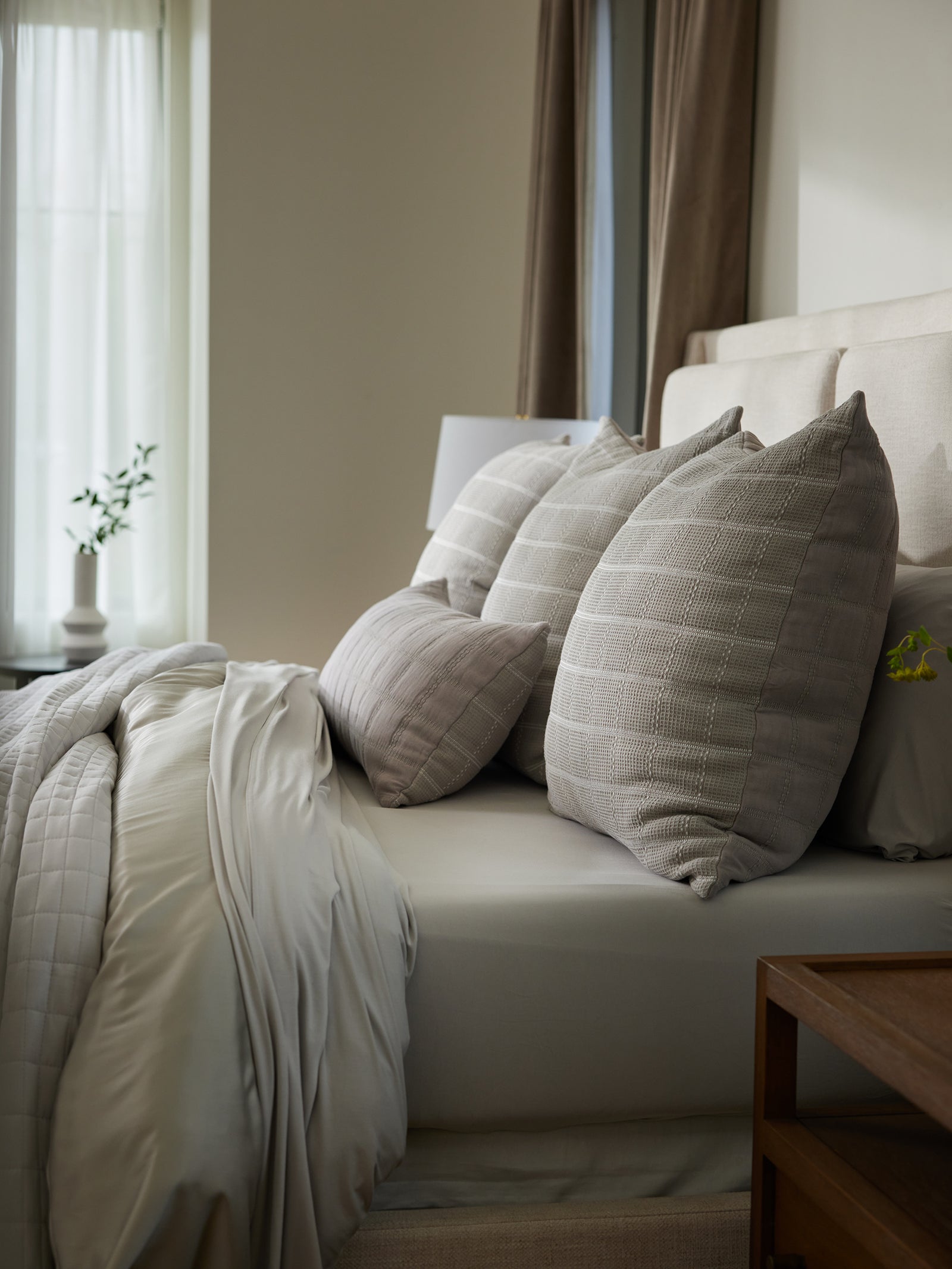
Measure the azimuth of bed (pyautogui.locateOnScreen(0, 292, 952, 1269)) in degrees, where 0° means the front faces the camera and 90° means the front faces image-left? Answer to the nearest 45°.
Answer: approximately 45°

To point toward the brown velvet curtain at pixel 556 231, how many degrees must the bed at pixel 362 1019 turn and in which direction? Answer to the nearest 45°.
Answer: approximately 135° to its right

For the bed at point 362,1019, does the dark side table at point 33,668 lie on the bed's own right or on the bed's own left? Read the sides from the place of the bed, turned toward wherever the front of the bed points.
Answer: on the bed's own right

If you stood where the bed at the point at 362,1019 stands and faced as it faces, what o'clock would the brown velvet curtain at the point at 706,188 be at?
The brown velvet curtain is roughly at 5 o'clock from the bed.

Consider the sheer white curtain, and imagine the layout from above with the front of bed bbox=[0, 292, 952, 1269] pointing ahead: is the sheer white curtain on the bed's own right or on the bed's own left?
on the bed's own right
